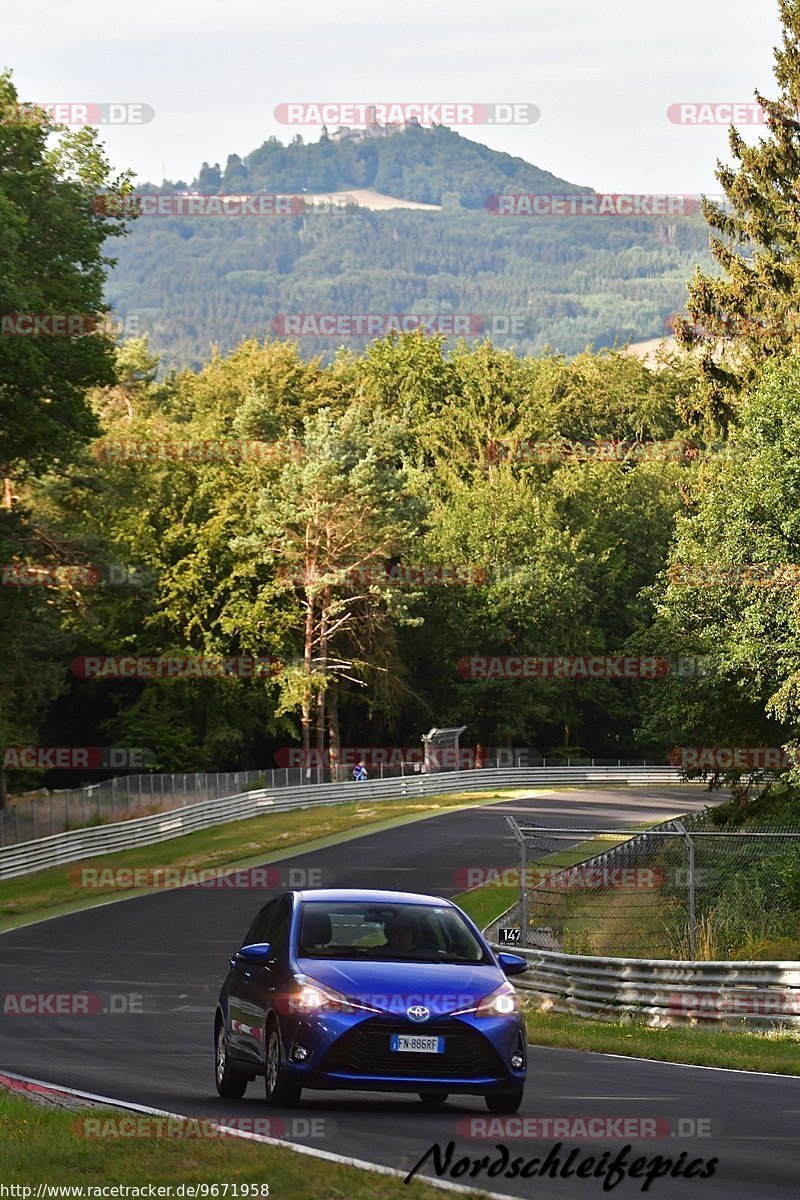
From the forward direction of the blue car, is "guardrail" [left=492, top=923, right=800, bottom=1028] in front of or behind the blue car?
behind

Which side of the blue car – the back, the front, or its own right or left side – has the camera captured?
front

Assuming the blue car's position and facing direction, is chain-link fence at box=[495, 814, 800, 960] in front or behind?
behind

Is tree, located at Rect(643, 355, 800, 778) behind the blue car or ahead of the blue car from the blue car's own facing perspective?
behind
